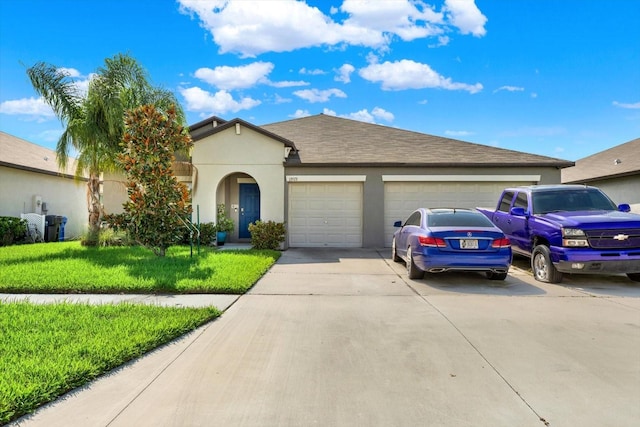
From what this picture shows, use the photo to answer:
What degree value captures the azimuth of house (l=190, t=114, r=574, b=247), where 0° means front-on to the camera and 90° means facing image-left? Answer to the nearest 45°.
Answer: approximately 0°

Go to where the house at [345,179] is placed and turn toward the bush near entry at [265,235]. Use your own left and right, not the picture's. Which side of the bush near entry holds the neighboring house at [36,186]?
right

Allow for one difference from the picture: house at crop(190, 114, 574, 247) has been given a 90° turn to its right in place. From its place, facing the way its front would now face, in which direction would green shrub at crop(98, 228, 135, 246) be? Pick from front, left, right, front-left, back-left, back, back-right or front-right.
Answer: front

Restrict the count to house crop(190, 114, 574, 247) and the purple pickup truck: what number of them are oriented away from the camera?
0

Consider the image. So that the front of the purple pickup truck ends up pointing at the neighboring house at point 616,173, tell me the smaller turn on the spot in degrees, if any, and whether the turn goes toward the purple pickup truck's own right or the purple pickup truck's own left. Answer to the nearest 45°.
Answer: approximately 135° to the purple pickup truck's own left

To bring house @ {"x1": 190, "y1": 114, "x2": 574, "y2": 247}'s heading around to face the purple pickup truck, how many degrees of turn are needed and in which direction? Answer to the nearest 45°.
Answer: approximately 45° to its left

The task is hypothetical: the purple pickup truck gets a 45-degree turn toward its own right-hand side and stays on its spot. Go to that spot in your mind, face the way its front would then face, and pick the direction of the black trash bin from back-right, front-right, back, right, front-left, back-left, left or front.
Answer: right

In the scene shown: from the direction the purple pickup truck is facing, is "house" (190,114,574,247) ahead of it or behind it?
behind
